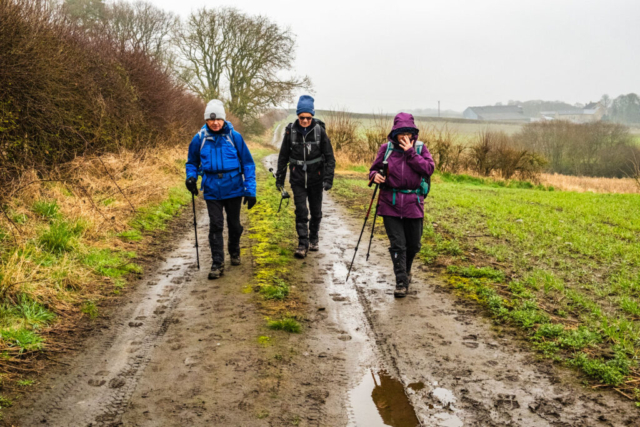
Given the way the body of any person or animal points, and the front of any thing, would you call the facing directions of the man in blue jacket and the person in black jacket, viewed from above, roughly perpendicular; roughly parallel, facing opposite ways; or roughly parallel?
roughly parallel

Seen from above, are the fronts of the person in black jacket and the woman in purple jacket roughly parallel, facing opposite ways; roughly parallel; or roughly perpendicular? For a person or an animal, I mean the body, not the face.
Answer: roughly parallel

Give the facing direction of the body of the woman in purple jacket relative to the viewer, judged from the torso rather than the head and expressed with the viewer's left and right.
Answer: facing the viewer

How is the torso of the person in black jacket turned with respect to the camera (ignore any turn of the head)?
toward the camera

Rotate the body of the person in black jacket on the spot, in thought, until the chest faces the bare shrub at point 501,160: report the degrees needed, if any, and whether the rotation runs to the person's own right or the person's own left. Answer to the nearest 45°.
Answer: approximately 135° to the person's own left

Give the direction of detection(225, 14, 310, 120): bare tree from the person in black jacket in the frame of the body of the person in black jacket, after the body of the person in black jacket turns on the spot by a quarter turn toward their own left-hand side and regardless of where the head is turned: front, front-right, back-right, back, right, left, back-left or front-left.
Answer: left

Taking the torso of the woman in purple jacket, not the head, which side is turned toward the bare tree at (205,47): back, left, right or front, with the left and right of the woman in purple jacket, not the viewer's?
back

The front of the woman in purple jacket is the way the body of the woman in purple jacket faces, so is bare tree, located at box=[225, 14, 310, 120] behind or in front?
behind

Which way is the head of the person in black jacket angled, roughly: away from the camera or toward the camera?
toward the camera

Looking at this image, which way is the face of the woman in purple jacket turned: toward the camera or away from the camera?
toward the camera

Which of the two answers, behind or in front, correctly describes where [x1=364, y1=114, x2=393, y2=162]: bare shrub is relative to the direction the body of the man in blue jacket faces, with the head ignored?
behind

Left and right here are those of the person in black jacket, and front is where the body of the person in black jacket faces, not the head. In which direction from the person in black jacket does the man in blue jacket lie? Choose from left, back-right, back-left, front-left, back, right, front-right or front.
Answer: front-right

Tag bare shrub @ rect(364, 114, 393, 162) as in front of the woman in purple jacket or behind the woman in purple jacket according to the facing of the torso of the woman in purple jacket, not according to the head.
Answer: behind

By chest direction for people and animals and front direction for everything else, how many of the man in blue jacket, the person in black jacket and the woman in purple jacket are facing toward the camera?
3

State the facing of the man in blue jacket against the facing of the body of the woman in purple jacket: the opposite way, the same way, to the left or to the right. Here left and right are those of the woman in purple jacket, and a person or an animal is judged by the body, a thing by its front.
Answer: the same way

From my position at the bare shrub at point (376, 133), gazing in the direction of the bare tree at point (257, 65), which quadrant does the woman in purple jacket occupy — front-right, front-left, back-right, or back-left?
back-left
